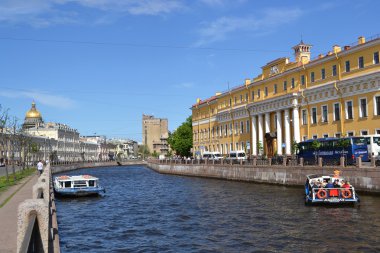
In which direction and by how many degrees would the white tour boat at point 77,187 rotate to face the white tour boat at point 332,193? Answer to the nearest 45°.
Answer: approximately 45° to its right

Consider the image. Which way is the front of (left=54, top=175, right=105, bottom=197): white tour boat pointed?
to the viewer's right

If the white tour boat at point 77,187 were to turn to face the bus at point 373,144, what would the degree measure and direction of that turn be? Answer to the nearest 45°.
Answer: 0° — it already faces it

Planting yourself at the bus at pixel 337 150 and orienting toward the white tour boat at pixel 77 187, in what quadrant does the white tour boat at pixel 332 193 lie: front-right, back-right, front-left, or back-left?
front-left

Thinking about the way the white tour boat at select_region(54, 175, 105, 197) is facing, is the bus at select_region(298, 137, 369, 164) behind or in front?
in front
